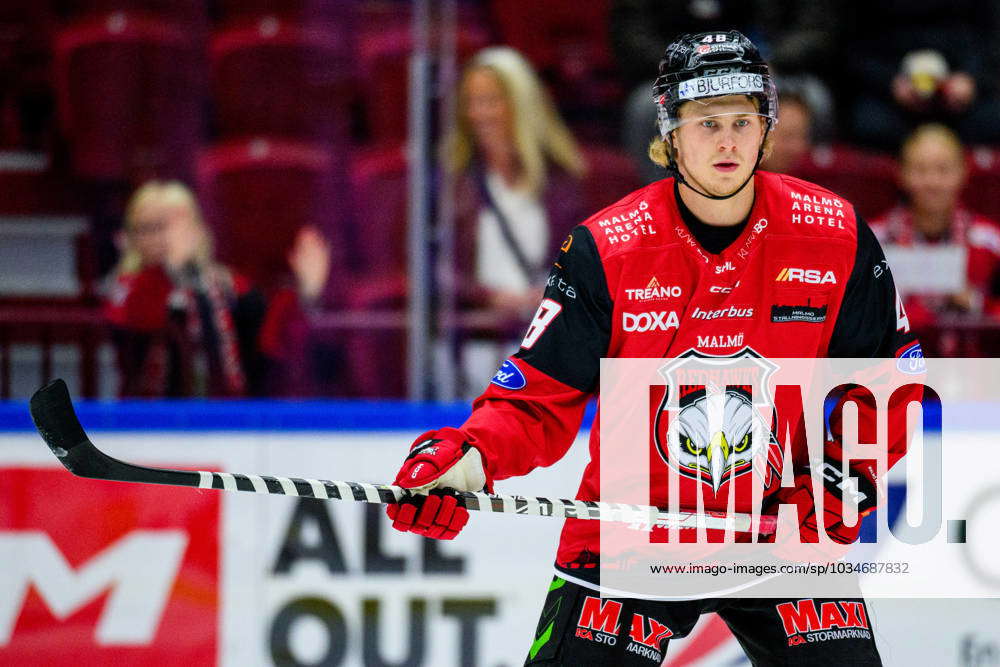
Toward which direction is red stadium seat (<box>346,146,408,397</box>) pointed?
toward the camera

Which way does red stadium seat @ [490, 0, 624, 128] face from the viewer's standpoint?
toward the camera

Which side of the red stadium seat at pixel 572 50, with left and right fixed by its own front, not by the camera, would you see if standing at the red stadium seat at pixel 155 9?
right

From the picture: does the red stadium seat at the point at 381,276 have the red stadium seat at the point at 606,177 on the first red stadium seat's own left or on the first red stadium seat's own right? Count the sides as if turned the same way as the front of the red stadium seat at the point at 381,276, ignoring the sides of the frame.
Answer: on the first red stadium seat's own left

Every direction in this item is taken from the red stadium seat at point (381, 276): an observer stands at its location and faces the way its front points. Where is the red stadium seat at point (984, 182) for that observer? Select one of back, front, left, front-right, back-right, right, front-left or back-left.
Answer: left

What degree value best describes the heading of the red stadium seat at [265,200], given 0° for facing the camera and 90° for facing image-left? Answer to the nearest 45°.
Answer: approximately 0°

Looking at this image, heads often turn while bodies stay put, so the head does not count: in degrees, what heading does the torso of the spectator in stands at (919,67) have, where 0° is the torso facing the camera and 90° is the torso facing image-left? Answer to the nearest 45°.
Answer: approximately 0°

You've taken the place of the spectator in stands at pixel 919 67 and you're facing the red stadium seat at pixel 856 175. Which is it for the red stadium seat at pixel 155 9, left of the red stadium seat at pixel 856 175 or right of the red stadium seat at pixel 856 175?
right

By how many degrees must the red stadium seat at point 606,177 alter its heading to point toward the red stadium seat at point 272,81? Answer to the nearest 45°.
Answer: approximately 135° to its right

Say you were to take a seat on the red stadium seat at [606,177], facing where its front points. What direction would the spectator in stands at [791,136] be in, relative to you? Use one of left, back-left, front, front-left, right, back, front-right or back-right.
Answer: back-left
